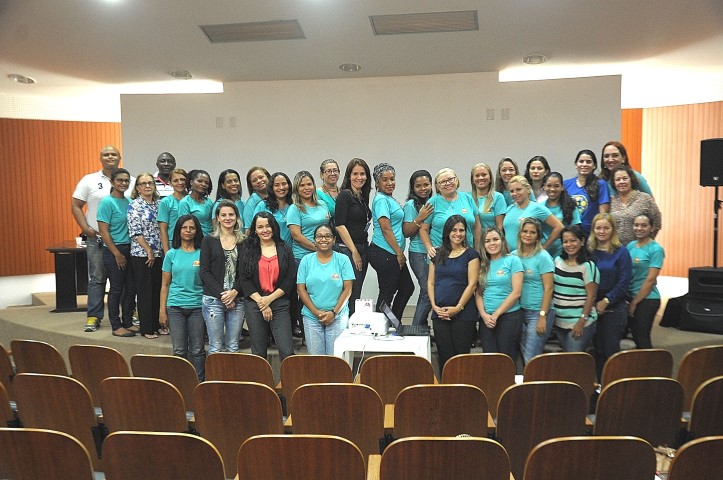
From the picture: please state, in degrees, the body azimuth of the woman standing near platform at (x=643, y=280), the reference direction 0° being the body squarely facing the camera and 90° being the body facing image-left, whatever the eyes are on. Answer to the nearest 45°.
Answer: approximately 45°

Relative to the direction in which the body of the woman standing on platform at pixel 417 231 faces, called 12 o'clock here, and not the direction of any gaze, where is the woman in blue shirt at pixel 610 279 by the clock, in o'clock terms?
The woman in blue shirt is roughly at 11 o'clock from the woman standing on platform.

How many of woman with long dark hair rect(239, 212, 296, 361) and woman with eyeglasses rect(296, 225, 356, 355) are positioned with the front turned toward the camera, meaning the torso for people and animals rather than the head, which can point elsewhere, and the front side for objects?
2

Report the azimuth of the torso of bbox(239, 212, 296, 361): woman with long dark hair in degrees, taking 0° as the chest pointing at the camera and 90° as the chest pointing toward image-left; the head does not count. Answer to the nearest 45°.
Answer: approximately 0°

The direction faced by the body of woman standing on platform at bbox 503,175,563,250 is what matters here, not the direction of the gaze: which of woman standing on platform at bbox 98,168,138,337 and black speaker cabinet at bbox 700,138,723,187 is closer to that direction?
the woman standing on platform

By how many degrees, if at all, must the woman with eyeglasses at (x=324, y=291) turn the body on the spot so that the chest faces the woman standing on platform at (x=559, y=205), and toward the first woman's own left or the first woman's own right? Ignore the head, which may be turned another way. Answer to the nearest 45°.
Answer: approximately 90° to the first woman's own left
